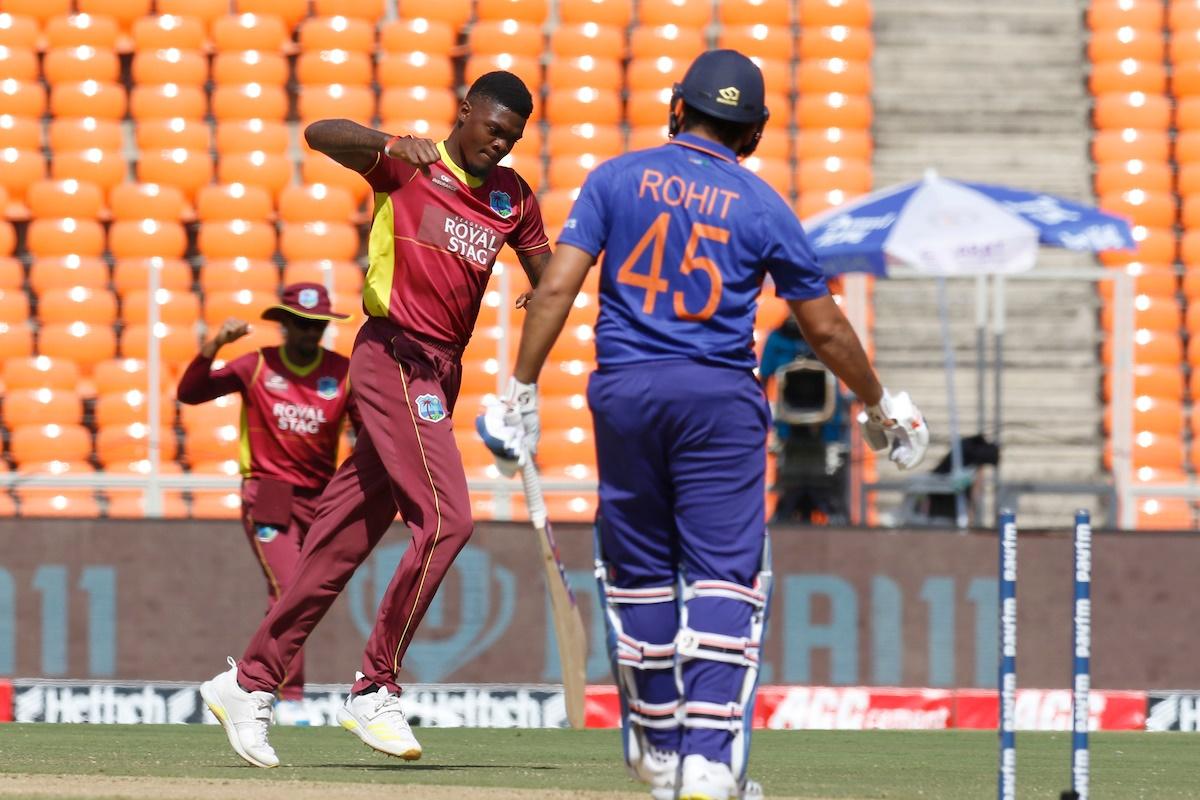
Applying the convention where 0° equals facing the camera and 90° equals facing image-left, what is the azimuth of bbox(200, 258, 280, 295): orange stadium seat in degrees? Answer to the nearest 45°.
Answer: approximately 0°

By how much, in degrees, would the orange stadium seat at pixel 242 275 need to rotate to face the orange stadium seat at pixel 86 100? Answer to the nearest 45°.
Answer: approximately 135° to its right

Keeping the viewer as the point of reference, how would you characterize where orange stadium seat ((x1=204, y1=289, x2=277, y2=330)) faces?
facing the viewer

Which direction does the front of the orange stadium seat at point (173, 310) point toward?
toward the camera

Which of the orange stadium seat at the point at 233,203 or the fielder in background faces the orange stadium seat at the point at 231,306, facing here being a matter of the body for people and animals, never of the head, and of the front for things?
the orange stadium seat at the point at 233,203

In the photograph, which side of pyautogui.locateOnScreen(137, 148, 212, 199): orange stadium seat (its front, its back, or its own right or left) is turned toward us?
front

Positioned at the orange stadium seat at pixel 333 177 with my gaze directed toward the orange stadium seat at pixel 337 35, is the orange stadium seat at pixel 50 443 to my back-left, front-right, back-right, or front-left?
back-left

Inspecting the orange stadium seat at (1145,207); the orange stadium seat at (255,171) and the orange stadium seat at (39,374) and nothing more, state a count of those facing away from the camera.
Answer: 0

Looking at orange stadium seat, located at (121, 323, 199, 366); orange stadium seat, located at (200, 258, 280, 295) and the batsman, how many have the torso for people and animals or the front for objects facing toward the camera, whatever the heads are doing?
2

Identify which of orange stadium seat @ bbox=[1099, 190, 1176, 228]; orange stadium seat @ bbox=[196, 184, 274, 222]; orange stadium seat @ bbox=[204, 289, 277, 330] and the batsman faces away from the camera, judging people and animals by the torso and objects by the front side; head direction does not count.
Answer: the batsman

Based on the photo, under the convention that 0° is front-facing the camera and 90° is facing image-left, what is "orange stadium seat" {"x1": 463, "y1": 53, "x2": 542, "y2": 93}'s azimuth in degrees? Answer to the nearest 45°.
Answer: approximately 0°
